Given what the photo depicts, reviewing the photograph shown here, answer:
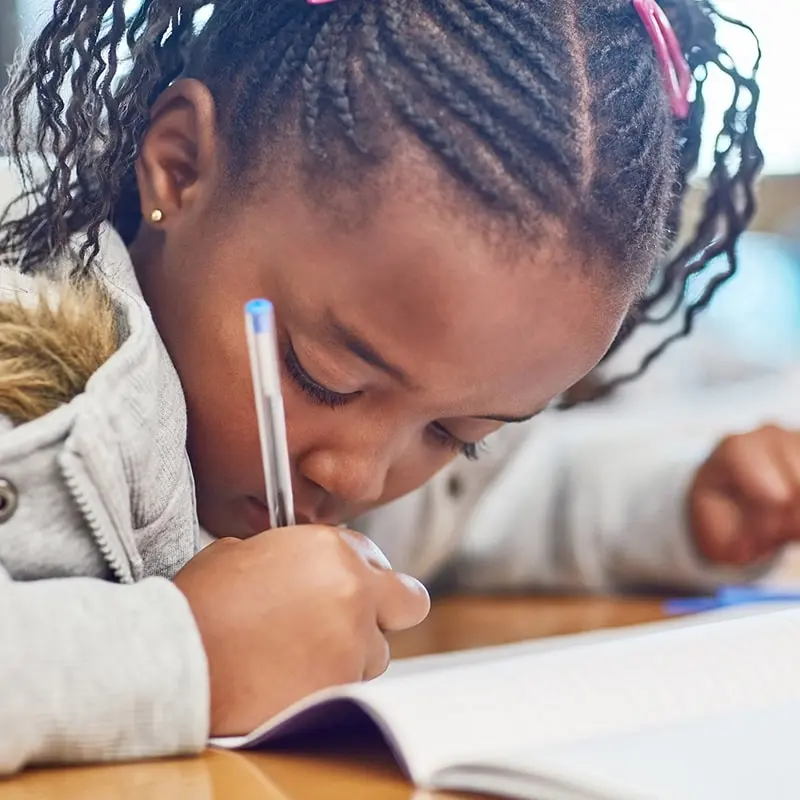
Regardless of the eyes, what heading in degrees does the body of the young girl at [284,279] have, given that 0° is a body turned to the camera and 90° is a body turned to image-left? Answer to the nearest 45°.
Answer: approximately 315°

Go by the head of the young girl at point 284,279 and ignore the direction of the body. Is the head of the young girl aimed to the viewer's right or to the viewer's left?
to the viewer's right
